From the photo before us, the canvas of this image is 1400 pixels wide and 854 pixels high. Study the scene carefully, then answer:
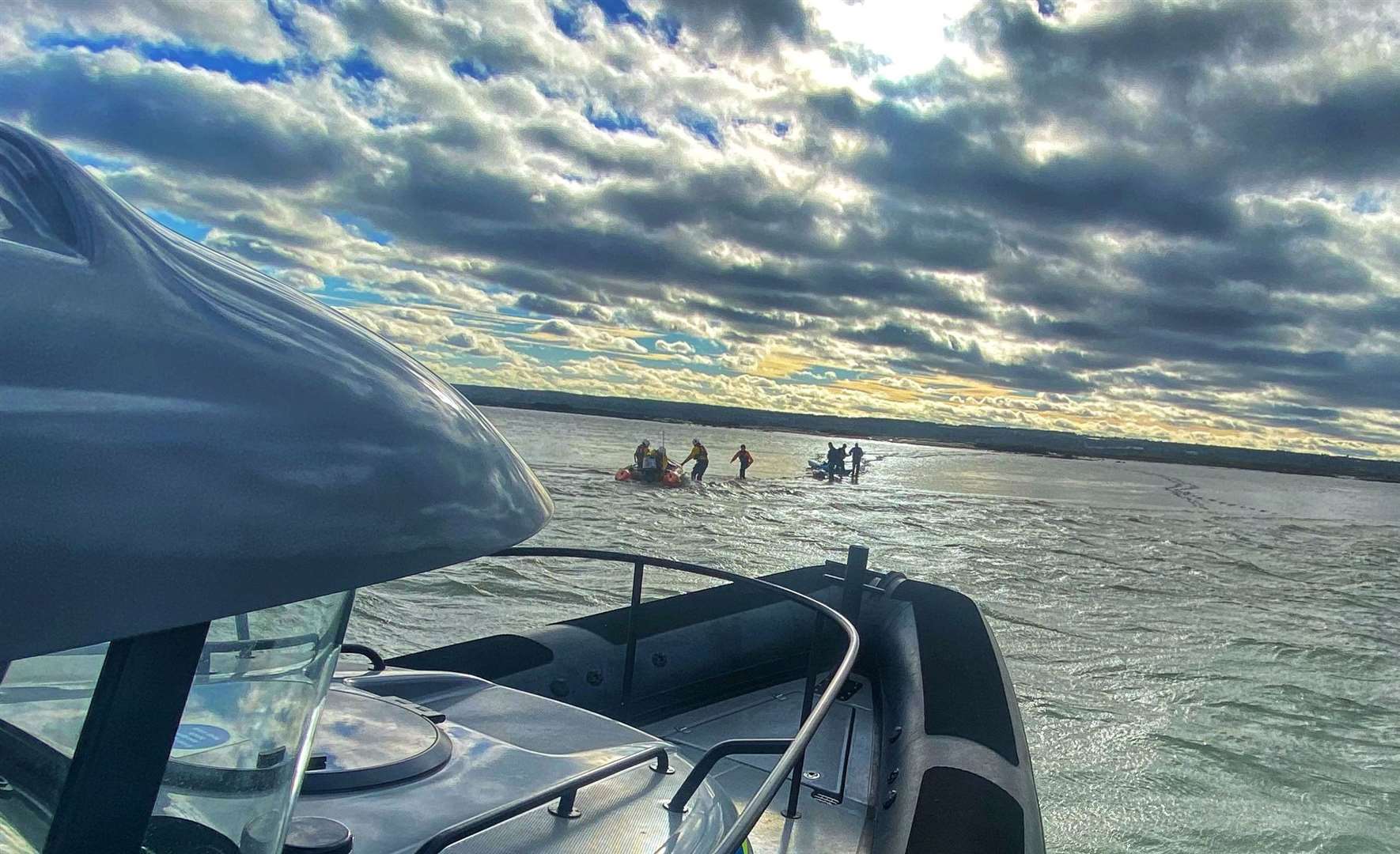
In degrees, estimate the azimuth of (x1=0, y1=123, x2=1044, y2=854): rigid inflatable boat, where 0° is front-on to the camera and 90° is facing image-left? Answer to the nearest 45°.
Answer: approximately 225°
